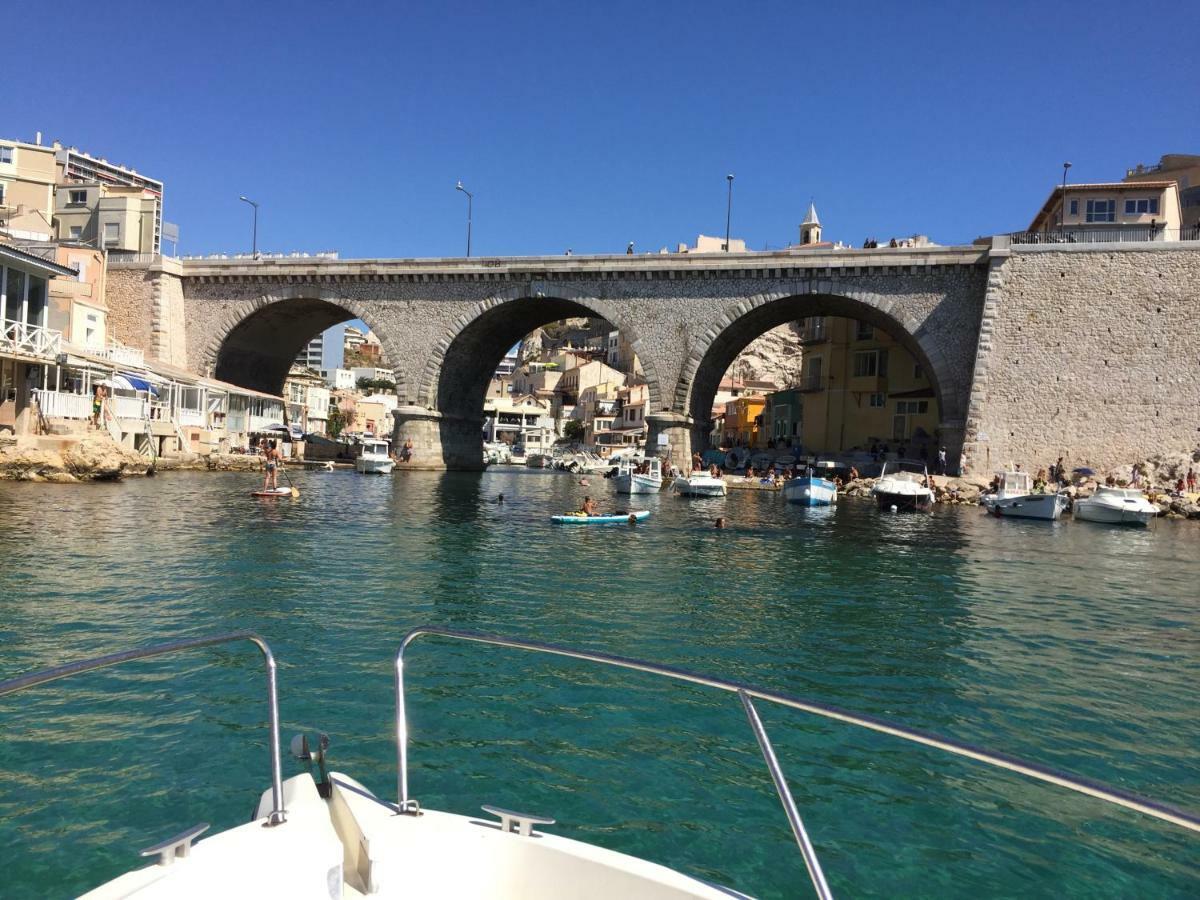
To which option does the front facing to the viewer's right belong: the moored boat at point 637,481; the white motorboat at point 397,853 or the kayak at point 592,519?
the kayak

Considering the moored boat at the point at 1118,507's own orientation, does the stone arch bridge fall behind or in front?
behind

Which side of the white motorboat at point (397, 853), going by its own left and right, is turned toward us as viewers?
back

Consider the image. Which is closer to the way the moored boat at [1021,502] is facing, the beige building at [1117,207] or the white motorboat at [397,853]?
the white motorboat

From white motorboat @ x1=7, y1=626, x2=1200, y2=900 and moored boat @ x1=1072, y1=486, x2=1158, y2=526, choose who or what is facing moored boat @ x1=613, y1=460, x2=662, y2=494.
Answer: the white motorboat

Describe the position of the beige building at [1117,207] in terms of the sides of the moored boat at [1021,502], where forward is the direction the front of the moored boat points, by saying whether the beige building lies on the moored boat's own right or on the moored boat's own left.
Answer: on the moored boat's own left

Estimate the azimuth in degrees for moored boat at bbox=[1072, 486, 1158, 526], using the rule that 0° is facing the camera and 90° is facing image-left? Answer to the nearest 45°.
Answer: approximately 315°

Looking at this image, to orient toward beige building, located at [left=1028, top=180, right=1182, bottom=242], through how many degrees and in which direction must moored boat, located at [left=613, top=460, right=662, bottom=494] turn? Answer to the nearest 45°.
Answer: approximately 135° to its left
